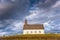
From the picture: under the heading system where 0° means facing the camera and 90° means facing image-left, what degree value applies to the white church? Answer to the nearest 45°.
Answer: approximately 90°
